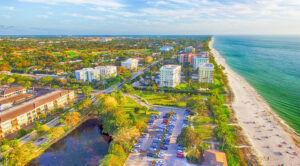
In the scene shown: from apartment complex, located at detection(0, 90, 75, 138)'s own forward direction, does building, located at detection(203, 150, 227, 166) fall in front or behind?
in front

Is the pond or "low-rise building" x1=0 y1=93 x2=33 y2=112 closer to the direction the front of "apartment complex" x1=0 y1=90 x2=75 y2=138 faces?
the pond

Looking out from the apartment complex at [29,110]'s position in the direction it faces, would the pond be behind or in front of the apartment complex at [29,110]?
in front

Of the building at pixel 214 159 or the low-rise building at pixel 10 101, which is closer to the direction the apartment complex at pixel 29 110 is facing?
the building

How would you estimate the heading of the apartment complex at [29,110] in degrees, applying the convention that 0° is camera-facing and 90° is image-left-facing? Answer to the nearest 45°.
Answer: approximately 315°
